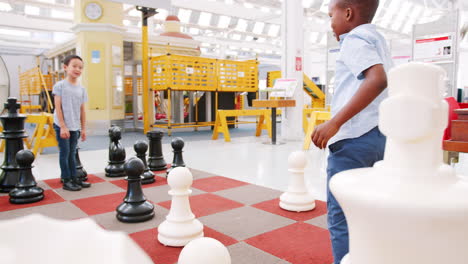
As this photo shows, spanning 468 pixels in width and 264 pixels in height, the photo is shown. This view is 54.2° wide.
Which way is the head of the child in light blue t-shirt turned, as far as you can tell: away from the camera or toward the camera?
toward the camera

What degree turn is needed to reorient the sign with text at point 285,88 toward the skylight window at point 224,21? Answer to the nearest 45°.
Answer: approximately 180°

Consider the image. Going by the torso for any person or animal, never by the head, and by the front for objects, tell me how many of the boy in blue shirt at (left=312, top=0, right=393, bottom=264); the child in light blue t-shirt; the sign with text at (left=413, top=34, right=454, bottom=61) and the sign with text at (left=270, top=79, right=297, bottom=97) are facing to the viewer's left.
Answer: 1

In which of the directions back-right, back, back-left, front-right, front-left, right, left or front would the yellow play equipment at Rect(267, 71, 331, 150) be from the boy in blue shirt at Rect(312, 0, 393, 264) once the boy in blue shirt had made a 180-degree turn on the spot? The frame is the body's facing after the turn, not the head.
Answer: left

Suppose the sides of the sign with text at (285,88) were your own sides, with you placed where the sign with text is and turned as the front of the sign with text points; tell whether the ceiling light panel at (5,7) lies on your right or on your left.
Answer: on your right

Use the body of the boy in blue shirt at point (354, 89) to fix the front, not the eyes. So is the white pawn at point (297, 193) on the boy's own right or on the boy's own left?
on the boy's own right

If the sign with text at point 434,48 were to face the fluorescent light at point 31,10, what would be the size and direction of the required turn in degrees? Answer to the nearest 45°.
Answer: approximately 90° to its right

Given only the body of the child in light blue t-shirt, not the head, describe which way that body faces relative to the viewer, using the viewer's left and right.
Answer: facing the viewer and to the right of the viewer

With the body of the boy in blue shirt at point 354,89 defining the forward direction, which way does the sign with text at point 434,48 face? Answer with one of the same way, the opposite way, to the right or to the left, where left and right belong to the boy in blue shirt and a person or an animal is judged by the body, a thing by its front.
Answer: to the left

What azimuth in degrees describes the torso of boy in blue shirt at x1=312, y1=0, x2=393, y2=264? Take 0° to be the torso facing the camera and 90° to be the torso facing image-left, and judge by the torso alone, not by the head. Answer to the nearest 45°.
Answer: approximately 90°

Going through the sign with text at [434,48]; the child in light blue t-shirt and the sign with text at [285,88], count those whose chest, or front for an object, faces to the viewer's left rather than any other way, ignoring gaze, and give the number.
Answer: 0

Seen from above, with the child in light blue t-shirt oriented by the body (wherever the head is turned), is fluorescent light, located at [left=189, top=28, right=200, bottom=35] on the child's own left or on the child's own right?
on the child's own left

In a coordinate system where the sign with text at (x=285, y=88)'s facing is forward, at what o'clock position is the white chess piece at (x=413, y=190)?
The white chess piece is roughly at 12 o'clock from the sign with text.

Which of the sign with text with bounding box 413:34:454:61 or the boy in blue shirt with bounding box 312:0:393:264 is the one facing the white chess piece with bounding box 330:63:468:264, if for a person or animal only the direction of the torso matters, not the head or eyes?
the sign with text

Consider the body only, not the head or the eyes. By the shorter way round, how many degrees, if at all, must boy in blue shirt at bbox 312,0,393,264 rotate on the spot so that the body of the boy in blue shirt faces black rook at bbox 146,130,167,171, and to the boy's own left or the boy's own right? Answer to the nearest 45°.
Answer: approximately 45° to the boy's own right

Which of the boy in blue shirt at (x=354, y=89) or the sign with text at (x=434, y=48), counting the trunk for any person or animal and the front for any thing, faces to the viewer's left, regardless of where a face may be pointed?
the boy in blue shirt

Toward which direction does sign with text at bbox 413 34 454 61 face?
toward the camera

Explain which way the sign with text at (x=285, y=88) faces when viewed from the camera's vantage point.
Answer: facing the viewer
